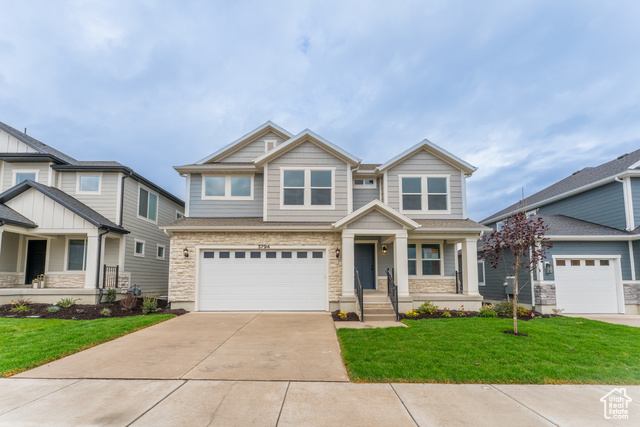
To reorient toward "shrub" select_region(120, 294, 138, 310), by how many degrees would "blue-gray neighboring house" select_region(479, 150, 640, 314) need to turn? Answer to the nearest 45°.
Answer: approximately 90° to its right

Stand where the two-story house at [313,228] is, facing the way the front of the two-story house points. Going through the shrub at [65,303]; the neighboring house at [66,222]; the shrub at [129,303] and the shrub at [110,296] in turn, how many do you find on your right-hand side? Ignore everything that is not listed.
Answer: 4

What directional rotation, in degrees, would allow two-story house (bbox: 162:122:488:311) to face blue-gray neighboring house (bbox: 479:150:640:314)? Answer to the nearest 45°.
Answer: approximately 90° to its left

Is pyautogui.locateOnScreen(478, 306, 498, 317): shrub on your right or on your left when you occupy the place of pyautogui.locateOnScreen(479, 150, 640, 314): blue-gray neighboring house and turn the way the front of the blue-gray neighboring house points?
on your right

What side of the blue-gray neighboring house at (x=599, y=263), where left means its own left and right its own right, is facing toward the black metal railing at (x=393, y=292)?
right

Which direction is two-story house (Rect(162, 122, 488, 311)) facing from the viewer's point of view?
toward the camera

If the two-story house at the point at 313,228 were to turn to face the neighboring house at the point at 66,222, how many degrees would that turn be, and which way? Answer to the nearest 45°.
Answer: approximately 90° to its right

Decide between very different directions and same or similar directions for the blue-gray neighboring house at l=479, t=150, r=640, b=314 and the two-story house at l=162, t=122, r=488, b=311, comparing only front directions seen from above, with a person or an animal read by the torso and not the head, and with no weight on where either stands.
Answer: same or similar directions

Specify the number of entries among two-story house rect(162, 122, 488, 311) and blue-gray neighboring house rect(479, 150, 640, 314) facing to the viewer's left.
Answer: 0

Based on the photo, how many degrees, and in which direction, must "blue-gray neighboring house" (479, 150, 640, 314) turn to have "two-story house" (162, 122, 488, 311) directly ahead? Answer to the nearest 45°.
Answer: approximately 90° to its right

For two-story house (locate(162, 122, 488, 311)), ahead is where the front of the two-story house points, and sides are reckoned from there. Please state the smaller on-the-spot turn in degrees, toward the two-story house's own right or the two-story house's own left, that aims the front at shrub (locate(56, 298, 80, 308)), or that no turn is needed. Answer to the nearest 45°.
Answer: approximately 90° to the two-story house's own right

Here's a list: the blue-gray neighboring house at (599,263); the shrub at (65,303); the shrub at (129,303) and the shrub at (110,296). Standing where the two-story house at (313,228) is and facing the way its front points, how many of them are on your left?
1

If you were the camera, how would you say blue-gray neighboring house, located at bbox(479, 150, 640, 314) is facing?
facing the viewer and to the right of the viewer
